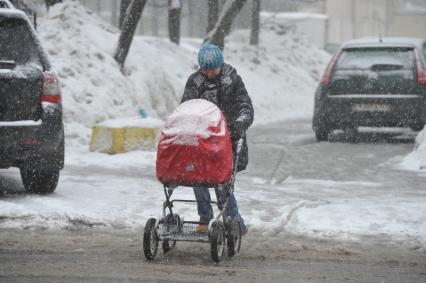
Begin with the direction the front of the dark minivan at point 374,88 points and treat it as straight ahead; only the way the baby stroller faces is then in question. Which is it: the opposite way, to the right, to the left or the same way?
the opposite way

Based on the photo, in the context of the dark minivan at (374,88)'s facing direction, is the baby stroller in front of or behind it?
behind

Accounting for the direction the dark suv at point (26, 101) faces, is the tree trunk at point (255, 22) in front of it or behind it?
in front

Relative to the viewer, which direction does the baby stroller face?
toward the camera

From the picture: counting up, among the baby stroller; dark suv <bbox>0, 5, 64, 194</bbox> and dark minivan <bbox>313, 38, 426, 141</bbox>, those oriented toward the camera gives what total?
1

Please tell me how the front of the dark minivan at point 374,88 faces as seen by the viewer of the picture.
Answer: facing away from the viewer

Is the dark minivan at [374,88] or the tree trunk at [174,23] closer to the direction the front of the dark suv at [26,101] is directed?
the tree trunk

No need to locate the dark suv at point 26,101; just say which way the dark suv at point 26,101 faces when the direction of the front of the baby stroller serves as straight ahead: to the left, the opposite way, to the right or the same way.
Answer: the opposite way

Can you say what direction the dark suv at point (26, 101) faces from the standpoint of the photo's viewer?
facing away from the viewer

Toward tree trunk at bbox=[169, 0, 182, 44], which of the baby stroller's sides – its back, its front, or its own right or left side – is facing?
back

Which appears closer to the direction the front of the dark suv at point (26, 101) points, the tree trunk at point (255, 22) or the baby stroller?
the tree trunk

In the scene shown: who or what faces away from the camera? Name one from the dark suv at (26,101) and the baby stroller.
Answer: the dark suv

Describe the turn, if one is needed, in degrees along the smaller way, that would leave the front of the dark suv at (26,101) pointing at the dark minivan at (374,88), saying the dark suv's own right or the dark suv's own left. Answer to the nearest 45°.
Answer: approximately 45° to the dark suv's own right

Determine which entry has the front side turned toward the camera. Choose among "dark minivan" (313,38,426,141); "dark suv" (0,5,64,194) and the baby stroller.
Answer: the baby stroller

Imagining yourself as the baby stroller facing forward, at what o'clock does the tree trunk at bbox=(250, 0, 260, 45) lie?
The tree trunk is roughly at 6 o'clock from the baby stroller.

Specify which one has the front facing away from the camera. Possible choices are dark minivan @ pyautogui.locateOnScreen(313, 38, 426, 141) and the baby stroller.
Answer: the dark minivan
